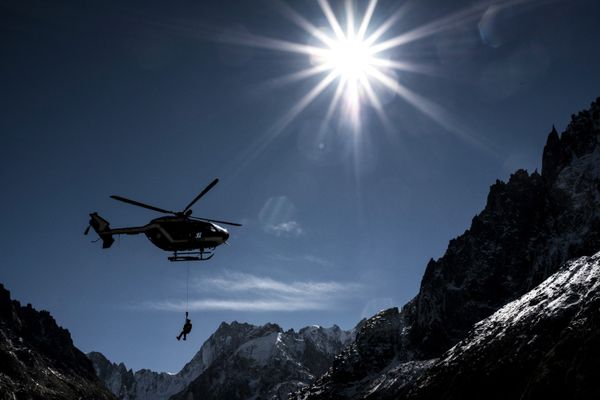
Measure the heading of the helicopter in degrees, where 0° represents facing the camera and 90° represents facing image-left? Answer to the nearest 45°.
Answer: approximately 270°
